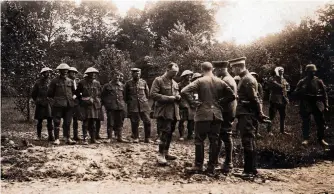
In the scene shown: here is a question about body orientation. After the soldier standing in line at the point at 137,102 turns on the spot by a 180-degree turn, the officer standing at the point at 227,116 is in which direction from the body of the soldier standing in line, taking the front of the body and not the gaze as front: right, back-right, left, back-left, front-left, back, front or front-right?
back-right

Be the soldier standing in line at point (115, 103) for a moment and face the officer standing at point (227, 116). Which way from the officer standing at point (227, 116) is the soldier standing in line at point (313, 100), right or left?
left

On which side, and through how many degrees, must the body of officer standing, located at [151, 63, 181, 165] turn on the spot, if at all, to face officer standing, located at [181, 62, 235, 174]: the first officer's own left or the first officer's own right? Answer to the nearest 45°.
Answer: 0° — they already face them

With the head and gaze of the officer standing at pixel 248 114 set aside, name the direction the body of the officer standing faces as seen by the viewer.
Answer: to the viewer's left

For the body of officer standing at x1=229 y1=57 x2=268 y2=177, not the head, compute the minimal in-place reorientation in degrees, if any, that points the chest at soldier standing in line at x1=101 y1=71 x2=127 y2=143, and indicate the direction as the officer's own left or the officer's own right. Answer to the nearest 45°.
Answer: approximately 45° to the officer's own right

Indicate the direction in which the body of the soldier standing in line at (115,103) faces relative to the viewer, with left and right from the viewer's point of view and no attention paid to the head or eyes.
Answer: facing the viewer and to the right of the viewer

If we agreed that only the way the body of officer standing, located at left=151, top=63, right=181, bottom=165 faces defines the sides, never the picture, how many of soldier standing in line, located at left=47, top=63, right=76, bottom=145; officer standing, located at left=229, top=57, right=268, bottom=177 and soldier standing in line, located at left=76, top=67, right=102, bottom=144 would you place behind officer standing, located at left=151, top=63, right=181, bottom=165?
2

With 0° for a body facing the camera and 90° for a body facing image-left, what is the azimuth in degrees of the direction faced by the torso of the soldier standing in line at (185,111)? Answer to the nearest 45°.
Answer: approximately 315°

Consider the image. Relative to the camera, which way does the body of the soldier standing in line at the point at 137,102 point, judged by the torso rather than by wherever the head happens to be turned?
toward the camera

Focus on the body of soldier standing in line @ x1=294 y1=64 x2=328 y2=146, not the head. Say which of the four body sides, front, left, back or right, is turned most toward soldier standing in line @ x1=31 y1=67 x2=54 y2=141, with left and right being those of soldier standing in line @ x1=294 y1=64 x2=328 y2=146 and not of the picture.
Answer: right

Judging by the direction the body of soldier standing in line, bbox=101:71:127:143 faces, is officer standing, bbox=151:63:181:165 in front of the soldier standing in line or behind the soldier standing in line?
in front

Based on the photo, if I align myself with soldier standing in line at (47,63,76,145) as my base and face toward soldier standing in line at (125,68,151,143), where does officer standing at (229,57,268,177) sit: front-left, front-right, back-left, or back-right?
front-right

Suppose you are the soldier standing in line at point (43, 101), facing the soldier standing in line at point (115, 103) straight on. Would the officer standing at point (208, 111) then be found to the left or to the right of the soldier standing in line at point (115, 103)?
right
